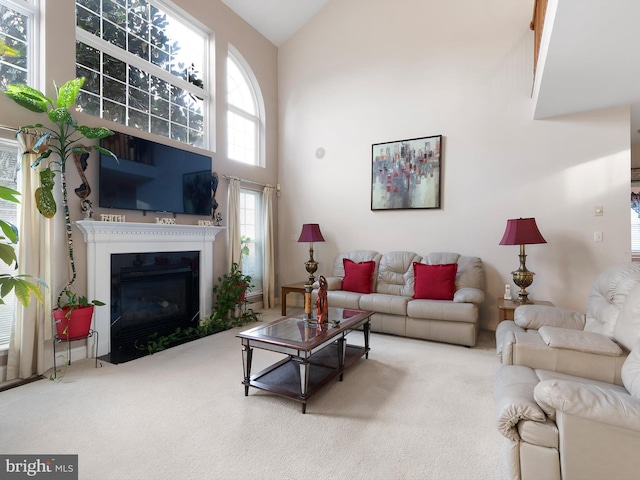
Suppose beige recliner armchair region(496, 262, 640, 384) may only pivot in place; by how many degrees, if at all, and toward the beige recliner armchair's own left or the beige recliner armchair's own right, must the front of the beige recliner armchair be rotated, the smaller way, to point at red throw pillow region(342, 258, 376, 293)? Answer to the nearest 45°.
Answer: approximately 45° to the beige recliner armchair's own right

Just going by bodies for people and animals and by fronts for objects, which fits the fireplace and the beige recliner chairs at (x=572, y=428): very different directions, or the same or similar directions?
very different directions

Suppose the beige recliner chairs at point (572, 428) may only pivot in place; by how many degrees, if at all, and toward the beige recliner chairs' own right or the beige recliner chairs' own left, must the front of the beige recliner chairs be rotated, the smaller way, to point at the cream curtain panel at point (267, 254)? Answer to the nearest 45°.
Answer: approximately 45° to the beige recliner chairs' own right

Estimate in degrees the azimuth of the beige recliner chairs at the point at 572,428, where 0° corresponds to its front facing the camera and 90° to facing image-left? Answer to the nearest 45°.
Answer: approximately 90°

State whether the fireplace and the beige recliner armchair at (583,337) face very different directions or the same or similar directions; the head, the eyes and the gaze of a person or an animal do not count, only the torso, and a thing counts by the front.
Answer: very different directions

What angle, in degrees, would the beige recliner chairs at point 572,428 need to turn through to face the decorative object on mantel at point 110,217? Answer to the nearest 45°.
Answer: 0° — it already faces it

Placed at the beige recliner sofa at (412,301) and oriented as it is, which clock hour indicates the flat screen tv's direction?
The flat screen tv is roughly at 1 o'clock from the beige recliner sofa.

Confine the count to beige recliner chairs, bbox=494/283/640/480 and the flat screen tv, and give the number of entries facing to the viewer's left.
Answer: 1

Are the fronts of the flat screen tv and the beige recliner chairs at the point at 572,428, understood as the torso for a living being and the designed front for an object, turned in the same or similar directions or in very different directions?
very different directions

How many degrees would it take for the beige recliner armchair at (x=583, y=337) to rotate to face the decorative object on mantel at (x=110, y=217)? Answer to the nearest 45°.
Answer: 0° — it already faces it

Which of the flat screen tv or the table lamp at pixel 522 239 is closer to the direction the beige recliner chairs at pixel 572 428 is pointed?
the flat screen tv

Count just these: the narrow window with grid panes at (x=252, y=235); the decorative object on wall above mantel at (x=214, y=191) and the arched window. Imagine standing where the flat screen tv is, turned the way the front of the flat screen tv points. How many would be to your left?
3
